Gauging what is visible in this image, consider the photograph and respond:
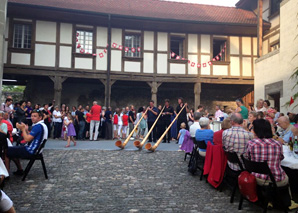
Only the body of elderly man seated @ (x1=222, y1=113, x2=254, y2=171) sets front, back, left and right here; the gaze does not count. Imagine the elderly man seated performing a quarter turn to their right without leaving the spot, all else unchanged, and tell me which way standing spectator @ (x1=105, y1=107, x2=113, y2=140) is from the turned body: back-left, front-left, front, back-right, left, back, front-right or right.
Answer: back-left

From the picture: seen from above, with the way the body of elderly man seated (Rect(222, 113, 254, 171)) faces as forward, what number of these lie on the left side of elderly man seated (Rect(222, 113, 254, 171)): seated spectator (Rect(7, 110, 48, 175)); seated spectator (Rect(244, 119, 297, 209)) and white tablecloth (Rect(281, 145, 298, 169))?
1

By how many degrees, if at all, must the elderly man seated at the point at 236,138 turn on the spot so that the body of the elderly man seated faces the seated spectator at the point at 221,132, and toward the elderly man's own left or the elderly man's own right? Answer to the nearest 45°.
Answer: approximately 45° to the elderly man's own left

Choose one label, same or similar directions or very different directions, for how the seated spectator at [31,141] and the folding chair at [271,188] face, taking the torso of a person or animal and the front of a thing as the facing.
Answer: very different directions

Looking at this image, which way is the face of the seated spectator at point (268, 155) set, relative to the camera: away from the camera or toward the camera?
away from the camera

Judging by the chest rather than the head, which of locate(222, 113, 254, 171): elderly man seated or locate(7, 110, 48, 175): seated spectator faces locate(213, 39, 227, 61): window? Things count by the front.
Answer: the elderly man seated

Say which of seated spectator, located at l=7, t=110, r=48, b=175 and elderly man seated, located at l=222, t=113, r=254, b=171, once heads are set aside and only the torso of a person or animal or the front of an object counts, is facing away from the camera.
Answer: the elderly man seated

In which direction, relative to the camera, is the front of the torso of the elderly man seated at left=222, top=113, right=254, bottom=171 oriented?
away from the camera
